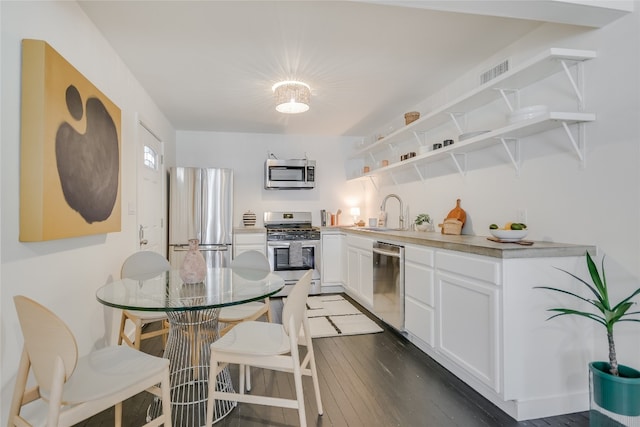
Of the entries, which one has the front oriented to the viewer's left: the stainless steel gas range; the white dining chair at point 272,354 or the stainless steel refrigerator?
the white dining chair

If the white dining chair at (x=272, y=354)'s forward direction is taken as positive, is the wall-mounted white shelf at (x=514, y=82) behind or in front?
behind

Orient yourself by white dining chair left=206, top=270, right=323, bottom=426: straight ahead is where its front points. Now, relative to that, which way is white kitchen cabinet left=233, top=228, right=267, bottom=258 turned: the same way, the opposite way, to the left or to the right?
to the left

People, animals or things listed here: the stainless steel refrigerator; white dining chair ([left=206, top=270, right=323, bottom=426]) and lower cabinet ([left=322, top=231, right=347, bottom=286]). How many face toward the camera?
2

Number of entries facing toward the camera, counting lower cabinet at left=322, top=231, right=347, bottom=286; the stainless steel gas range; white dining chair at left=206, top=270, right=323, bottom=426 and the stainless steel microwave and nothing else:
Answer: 3

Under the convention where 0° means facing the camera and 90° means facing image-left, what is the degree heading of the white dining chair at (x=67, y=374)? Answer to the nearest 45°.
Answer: approximately 225°

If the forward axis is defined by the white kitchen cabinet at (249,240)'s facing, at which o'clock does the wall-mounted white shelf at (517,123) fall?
The wall-mounted white shelf is roughly at 11 o'clock from the white kitchen cabinet.

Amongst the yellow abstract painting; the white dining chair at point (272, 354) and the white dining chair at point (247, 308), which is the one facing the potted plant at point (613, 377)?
the yellow abstract painting

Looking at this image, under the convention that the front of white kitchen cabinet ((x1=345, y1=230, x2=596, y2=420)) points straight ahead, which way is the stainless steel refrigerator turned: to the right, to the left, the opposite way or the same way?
to the left

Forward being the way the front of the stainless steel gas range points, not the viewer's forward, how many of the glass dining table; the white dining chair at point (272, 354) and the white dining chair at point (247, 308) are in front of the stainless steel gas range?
3
